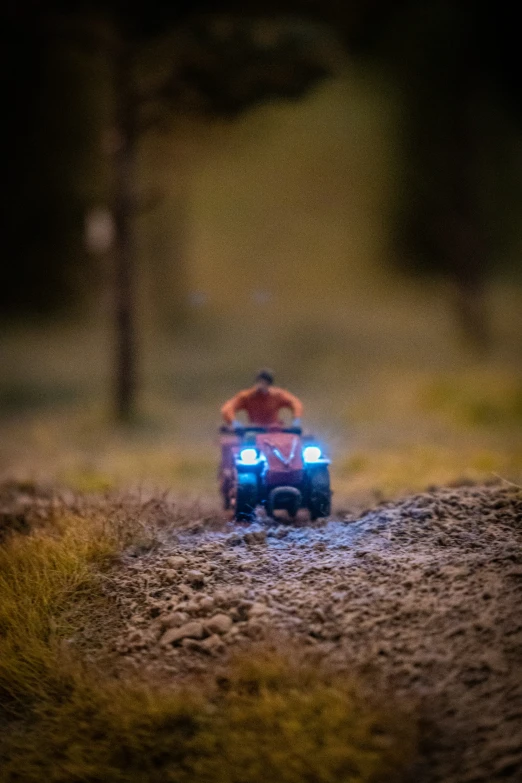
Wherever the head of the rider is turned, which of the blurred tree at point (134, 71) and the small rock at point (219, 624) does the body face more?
the small rock

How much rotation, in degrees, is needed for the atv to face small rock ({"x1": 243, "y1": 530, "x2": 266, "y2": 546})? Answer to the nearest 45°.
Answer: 0° — it already faces it

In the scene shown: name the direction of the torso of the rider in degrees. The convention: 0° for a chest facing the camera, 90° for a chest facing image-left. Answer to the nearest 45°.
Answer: approximately 0°

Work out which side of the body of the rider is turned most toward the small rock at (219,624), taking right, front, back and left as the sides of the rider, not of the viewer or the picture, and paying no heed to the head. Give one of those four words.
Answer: front

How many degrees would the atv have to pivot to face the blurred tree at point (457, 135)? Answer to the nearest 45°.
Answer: approximately 180°

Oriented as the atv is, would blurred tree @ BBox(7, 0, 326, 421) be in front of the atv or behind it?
behind

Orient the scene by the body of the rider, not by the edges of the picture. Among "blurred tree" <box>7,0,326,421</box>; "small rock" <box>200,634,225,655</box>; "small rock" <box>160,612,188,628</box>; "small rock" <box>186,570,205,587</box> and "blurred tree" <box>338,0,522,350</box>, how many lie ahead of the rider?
3

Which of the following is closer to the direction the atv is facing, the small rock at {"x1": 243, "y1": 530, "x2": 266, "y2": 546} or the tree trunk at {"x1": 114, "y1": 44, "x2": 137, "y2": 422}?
the small rock

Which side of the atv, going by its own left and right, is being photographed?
front

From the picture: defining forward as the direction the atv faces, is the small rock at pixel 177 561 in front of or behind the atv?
in front

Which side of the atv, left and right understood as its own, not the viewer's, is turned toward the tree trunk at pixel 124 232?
back

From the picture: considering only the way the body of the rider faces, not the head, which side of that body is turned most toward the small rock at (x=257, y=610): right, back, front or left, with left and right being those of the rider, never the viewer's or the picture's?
front
